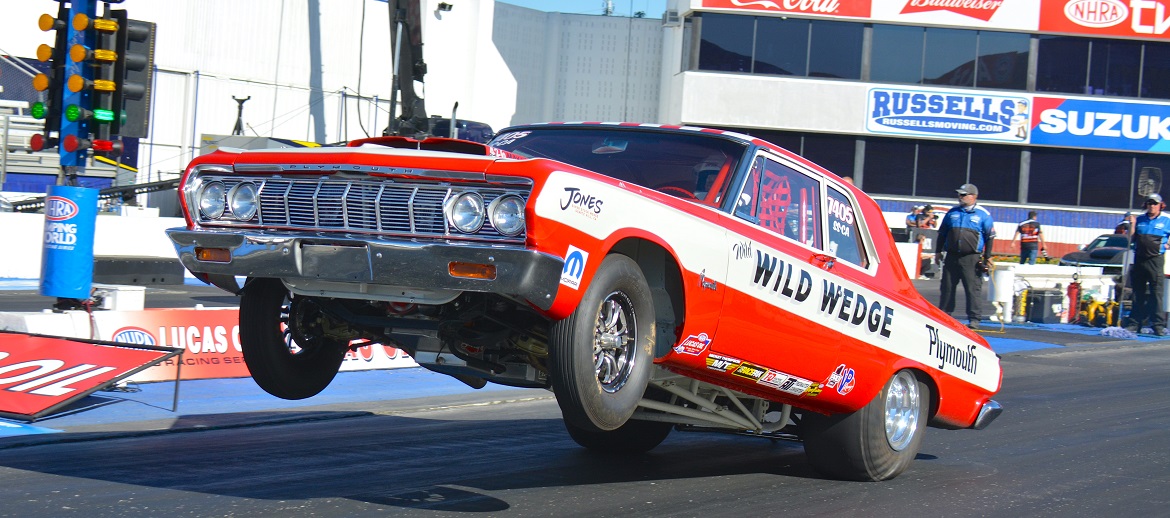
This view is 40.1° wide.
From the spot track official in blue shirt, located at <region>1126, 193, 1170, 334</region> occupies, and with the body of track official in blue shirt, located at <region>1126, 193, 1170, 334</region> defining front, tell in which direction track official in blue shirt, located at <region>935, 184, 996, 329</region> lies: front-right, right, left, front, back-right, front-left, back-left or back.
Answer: front-right

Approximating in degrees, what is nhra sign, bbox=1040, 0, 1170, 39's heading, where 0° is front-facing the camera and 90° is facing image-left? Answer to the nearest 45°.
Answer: approximately 0°

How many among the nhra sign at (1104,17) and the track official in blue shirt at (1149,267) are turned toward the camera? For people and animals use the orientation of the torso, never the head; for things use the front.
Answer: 2

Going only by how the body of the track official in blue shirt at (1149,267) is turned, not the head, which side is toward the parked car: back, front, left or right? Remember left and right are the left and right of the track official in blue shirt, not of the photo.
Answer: back

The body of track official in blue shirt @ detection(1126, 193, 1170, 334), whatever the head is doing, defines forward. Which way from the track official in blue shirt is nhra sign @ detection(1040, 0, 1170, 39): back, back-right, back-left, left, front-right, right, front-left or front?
back

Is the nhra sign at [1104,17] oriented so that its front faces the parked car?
yes

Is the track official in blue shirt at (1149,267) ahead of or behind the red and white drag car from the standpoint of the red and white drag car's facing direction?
behind

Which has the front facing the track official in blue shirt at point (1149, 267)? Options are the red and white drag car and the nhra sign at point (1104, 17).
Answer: the nhra sign

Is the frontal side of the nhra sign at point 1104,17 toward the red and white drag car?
yes

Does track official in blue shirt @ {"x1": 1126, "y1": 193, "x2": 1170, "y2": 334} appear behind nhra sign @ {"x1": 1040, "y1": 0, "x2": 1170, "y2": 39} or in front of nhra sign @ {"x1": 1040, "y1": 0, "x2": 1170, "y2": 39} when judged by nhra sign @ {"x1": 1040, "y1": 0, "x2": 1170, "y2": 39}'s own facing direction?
in front

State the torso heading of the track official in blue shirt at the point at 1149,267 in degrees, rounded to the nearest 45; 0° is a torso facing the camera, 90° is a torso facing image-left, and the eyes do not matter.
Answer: approximately 0°
